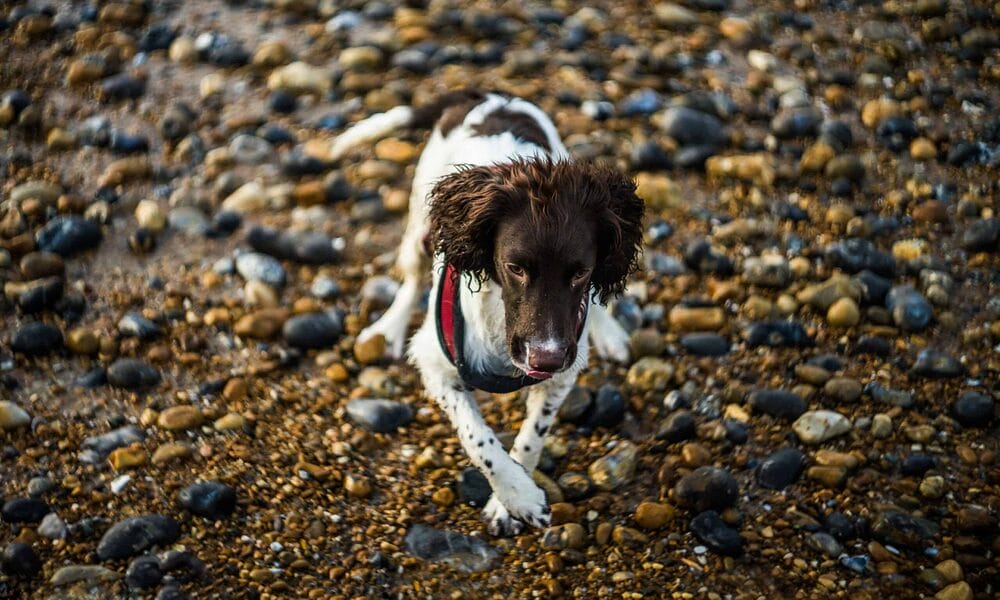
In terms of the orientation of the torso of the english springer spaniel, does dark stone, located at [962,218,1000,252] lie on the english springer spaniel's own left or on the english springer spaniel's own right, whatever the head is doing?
on the english springer spaniel's own left

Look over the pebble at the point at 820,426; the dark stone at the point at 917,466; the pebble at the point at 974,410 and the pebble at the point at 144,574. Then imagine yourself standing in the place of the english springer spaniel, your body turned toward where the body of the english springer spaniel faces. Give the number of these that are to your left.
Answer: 3

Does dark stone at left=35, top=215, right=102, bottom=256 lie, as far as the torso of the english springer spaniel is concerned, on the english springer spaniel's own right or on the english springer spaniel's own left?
on the english springer spaniel's own right

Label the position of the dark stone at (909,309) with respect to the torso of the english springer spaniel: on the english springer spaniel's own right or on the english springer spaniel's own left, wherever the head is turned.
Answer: on the english springer spaniel's own left

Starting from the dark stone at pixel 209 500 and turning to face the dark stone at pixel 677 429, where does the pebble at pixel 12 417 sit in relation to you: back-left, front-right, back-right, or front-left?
back-left

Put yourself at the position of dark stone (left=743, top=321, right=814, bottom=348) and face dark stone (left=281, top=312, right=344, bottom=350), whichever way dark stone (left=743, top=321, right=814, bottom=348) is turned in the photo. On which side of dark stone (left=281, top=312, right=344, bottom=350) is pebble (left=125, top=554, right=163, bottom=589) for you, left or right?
left

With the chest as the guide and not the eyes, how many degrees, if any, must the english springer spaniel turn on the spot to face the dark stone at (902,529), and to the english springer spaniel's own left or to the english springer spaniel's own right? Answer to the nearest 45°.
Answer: approximately 90° to the english springer spaniel's own left

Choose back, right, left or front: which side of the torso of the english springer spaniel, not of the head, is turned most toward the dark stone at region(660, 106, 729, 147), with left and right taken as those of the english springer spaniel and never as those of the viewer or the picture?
back

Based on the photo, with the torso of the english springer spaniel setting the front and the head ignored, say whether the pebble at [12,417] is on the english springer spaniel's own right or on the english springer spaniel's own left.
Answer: on the english springer spaniel's own right

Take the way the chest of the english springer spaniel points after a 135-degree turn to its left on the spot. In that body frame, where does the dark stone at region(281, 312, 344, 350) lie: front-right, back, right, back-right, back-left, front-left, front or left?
left

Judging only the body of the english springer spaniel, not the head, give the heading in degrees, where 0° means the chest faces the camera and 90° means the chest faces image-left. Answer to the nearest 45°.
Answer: approximately 0°
